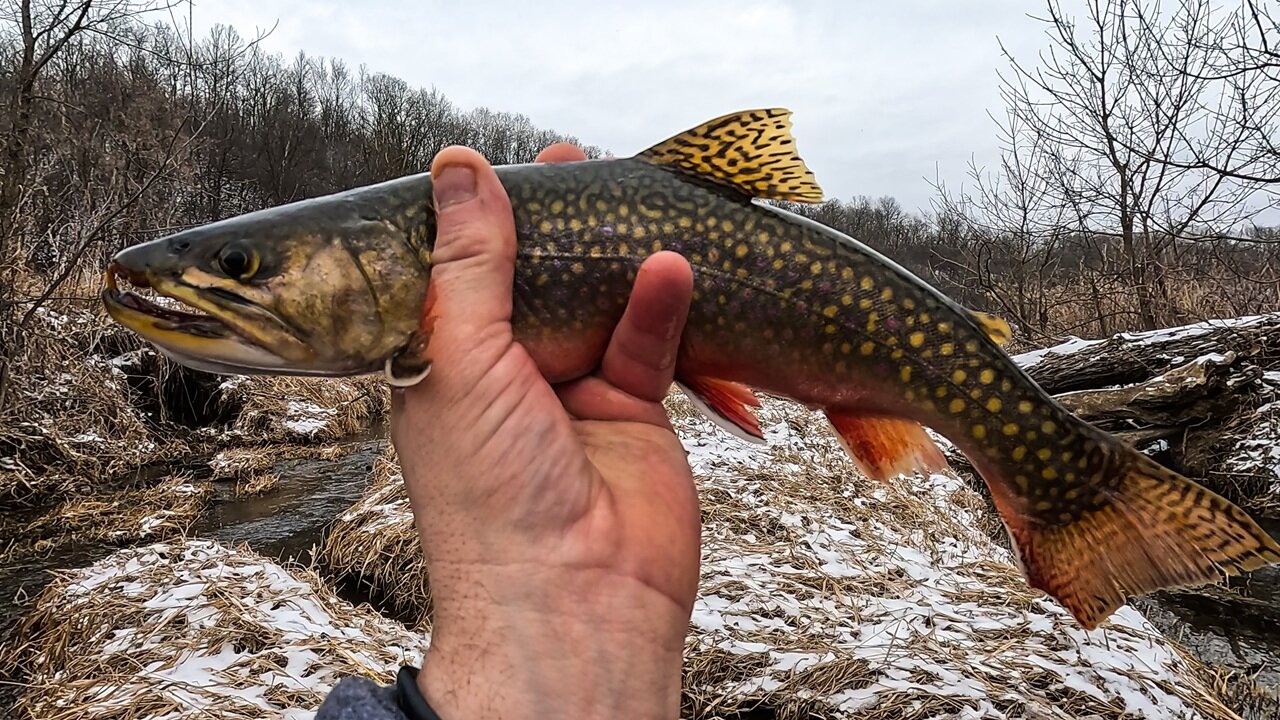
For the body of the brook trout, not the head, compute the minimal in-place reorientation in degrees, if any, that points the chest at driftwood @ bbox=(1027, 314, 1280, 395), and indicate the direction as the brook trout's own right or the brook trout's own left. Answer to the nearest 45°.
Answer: approximately 135° to the brook trout's own right

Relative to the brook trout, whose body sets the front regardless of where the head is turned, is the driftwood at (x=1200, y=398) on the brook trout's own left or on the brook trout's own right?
on the brook trout's own right

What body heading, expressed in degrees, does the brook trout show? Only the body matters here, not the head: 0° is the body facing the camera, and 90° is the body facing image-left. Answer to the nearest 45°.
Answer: approximately 90°
